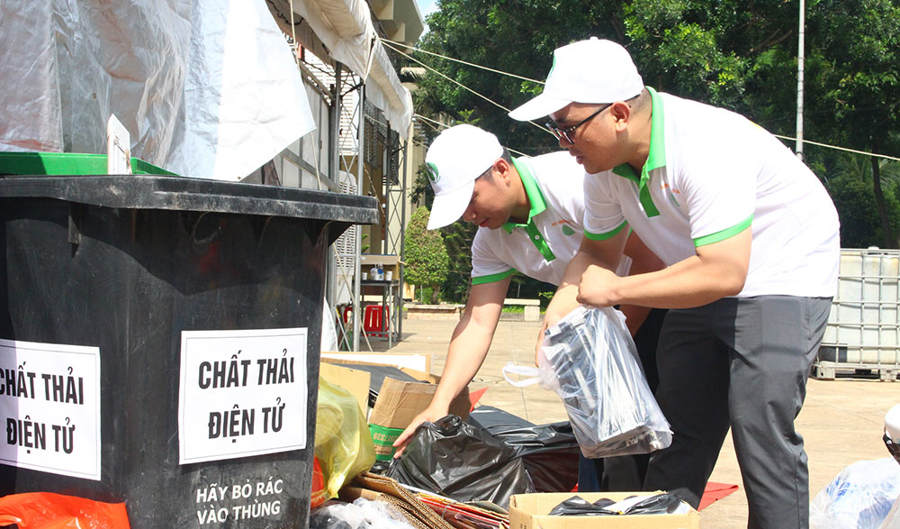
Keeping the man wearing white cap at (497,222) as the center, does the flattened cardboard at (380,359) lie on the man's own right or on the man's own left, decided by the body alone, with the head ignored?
on the man's own right

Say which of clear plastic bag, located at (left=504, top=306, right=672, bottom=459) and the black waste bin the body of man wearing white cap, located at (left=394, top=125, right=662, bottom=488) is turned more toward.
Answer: the black waste bin

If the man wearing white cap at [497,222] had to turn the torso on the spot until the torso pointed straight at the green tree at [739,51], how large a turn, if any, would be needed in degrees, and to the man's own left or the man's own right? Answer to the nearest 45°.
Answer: approximately 135° to the man's own right

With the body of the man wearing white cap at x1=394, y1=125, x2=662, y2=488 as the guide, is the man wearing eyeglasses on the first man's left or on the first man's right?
on the first man's left

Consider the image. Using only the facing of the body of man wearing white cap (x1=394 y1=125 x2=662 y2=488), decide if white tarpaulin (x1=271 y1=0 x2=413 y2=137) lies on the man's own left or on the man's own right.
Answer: on the man's own right

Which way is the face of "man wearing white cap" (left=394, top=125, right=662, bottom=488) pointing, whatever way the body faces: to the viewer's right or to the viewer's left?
to the viewer's left

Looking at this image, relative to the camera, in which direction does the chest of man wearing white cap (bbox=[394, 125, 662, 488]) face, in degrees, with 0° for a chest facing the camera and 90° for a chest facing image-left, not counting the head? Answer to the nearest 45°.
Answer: approximately 45°

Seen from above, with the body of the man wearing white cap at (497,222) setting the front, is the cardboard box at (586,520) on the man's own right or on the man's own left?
on the man's own left
